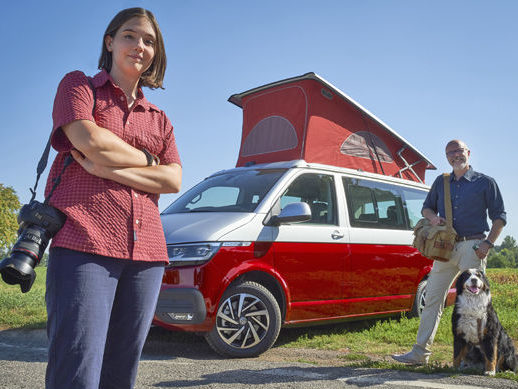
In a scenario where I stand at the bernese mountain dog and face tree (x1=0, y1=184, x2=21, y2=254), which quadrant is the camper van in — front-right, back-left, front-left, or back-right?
front-left

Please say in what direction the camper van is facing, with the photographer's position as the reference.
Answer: facing the viewer and to the left of the viewer

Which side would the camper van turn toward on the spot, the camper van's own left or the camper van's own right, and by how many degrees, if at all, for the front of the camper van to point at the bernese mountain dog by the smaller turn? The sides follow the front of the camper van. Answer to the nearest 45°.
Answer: approximately 90° to the camper van's own left

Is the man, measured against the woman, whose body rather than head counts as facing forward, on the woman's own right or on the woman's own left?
on the woman's own left

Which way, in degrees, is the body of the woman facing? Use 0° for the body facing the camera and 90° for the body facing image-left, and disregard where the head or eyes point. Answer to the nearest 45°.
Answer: approximately 315°

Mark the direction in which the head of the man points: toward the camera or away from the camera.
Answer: toward the camera

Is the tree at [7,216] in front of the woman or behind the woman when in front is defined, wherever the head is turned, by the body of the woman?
behind

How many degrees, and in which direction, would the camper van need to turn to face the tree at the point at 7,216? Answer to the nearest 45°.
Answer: approximately 90° to its right

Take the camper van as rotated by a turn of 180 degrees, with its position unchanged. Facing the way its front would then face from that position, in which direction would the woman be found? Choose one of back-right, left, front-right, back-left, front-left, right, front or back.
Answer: back-right
